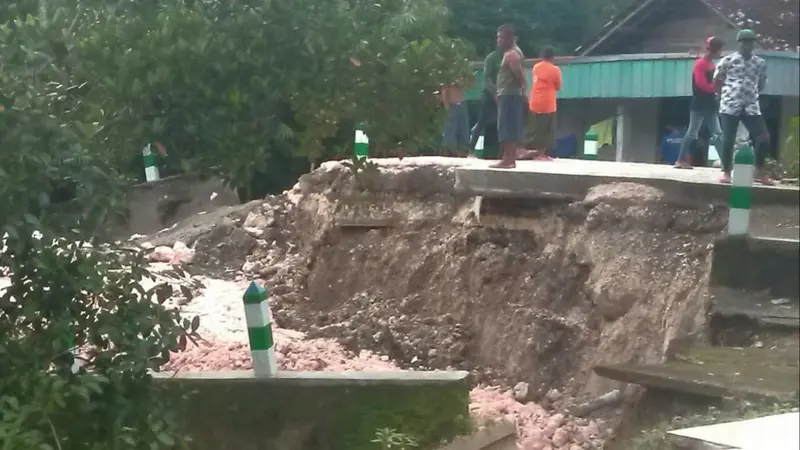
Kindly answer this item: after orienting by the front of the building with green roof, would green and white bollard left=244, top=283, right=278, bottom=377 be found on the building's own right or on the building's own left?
on the building's own right

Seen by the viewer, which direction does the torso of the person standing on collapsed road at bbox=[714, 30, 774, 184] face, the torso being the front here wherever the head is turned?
toward the camera

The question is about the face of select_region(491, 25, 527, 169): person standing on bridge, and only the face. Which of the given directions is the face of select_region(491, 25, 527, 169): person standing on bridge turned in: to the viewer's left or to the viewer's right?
to the viewer's left

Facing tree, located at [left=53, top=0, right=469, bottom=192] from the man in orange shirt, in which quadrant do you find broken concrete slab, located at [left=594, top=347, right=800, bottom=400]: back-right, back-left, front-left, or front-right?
back-left

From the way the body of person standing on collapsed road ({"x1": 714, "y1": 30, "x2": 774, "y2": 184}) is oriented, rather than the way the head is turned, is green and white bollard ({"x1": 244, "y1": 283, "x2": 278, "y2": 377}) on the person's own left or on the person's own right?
on the person's own right

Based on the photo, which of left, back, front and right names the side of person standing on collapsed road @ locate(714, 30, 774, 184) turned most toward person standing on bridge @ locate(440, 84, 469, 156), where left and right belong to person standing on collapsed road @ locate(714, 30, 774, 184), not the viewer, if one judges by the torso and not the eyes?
right
